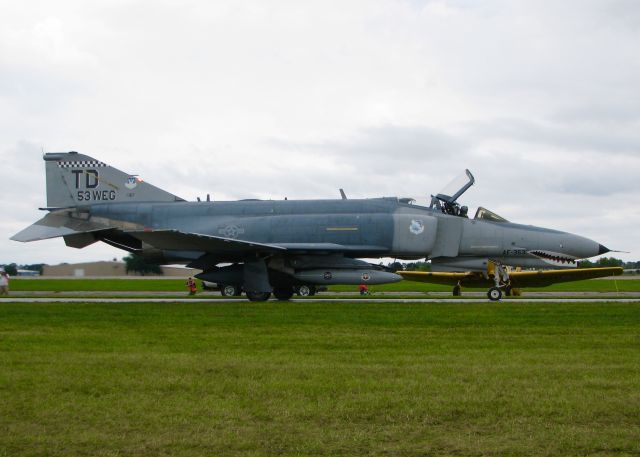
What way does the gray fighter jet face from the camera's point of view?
to the viewer's right
